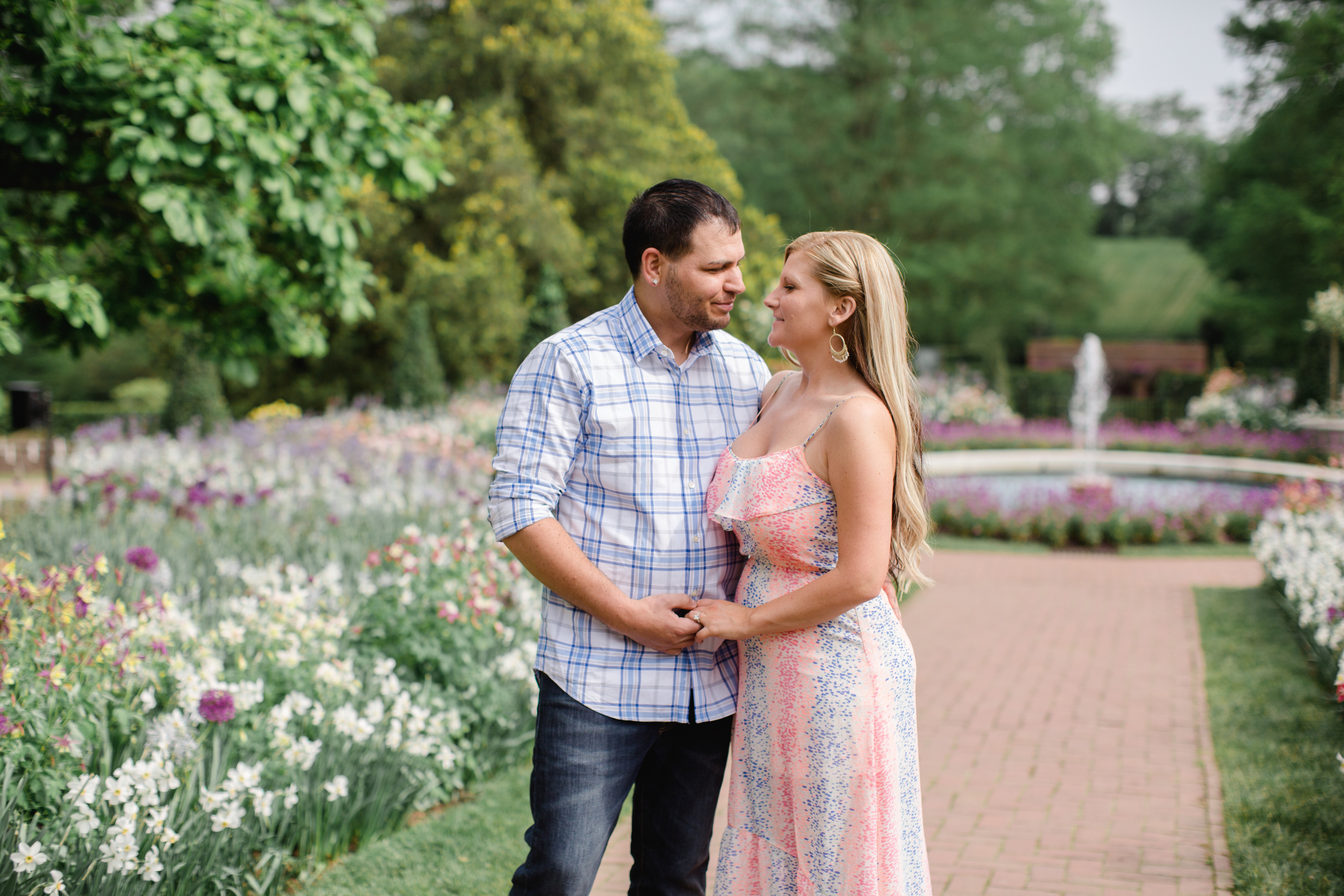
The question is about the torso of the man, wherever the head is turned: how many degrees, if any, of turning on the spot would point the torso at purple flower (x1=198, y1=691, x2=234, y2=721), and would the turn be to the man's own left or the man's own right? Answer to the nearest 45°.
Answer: approximately 180°

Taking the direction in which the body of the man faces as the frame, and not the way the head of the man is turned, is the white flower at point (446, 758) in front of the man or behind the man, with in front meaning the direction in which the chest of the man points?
behind

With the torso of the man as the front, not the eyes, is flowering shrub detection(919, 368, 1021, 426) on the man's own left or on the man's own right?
on the man's own left

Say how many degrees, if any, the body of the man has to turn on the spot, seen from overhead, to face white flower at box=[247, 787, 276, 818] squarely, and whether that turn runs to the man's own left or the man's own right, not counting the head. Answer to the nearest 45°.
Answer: approximately 180°

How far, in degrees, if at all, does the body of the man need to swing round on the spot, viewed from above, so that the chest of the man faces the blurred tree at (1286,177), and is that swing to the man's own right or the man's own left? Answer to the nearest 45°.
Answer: approximately 90° to the man's own left

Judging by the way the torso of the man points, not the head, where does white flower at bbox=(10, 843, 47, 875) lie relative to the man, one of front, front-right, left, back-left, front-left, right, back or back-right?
back-right

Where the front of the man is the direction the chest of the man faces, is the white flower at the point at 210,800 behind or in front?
behind

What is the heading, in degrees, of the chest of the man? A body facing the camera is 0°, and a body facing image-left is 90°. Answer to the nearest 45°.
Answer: approximately 315°

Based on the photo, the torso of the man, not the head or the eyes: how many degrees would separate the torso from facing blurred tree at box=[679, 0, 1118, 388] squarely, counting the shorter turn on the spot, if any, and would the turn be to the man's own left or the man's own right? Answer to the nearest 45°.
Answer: approximately 135° to the man's own left

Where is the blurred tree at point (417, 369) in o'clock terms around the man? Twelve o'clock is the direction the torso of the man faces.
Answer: The blurred tree is roughly at 7 o'clock from the man.

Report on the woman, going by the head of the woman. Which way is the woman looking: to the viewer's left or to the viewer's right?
to the viewer's left
